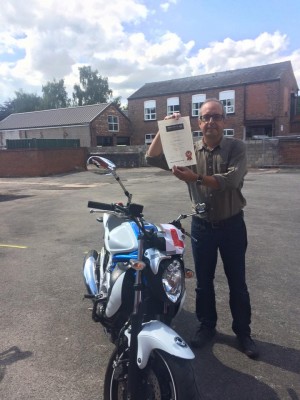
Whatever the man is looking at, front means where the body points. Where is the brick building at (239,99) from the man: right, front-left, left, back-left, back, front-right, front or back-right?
back

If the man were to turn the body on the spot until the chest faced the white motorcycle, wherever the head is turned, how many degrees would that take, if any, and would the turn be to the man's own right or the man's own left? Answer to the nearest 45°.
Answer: approximately 45° to the man's own right

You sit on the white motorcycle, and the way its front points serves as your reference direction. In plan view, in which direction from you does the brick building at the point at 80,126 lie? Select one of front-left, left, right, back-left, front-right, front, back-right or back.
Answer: back-left

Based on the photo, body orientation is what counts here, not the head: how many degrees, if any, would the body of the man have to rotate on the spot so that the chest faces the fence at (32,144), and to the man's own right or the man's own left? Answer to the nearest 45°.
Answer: approximately 135° to the man's own right

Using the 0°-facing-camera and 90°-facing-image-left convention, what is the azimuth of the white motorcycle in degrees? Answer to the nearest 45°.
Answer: approximately 315°

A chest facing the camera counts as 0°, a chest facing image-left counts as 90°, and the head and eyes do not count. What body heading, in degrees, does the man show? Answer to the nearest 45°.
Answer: approximately 0°
